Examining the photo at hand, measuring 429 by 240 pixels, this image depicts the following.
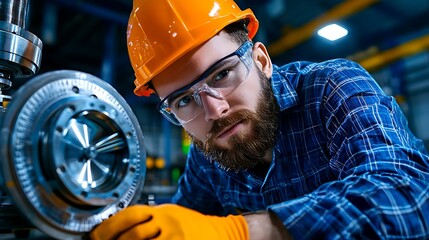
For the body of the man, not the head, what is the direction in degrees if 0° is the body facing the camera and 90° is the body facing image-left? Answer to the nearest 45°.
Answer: approximately 45°

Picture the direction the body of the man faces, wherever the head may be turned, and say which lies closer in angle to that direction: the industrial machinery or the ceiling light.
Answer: the industrial machinery

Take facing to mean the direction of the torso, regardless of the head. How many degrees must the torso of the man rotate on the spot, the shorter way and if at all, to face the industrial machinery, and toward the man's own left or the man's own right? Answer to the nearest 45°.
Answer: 0° — they already face it

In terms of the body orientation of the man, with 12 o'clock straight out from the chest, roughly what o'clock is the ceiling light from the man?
The ceiling light is roughly at 5 o'clock from the man.
